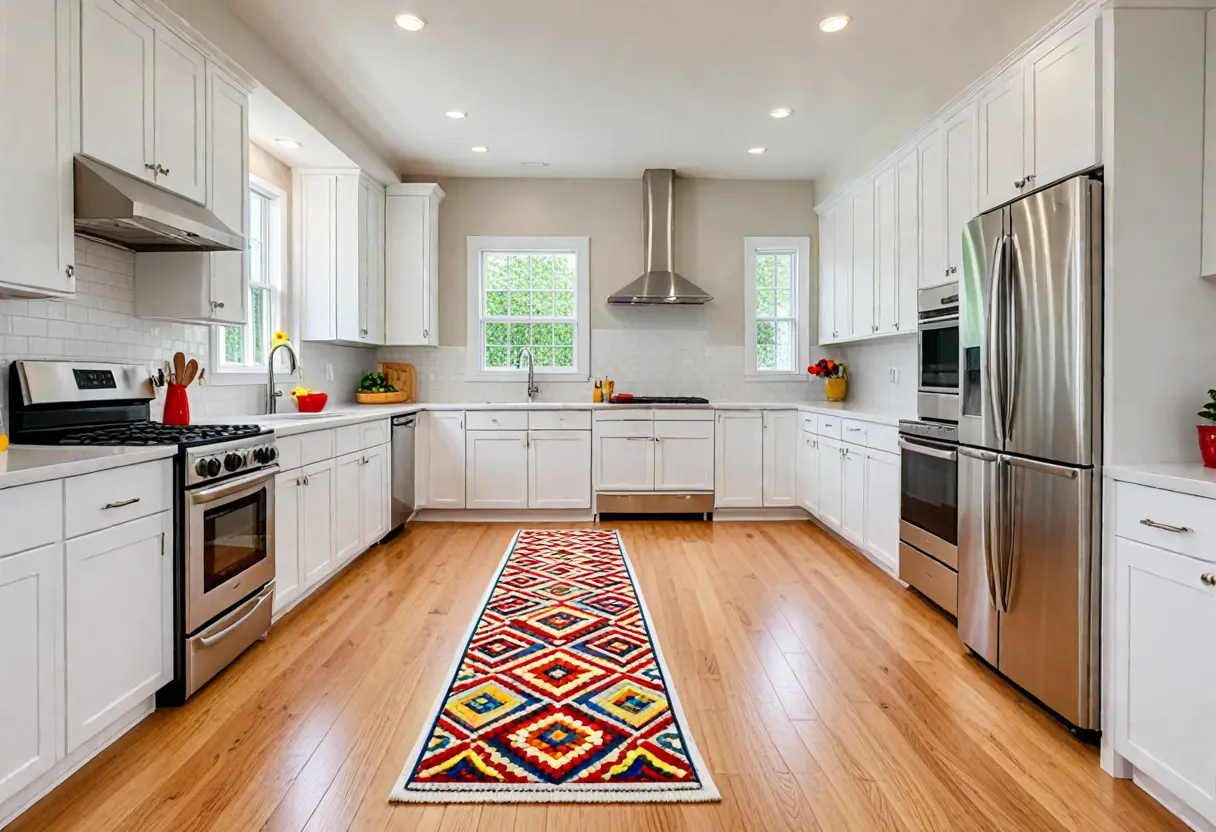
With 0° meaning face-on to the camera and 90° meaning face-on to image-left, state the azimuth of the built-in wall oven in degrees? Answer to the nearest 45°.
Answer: approximately 45°

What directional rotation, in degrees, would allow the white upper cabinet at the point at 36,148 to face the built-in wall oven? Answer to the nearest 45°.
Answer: approximately 45° to its left

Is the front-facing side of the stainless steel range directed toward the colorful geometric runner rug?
yes
